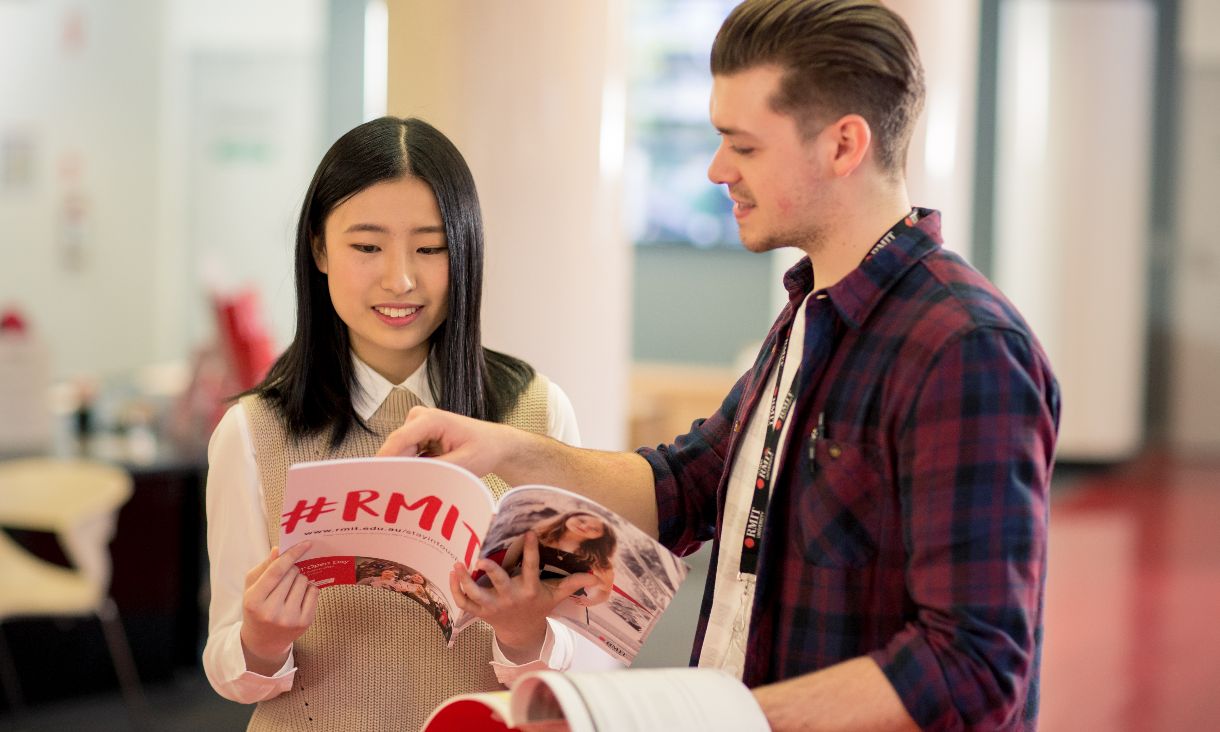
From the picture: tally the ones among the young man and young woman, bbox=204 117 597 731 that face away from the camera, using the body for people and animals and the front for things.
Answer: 0

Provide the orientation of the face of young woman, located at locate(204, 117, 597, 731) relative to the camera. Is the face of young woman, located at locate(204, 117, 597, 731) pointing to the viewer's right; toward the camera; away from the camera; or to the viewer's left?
toward the camera

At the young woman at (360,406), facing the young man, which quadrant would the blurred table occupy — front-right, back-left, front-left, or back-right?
back-left

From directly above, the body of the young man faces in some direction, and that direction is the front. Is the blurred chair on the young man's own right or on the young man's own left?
on the young man's own right

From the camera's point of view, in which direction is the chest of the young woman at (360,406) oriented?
toward the camera

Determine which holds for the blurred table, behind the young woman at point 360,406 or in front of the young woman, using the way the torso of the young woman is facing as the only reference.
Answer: behind

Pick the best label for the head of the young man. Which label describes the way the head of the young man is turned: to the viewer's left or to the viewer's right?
to the viewer's left

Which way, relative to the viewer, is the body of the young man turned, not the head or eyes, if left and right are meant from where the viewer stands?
facing the viewer and to the left of the viewer

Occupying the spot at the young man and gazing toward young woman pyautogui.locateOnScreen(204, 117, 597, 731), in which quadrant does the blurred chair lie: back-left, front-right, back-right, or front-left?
front-right

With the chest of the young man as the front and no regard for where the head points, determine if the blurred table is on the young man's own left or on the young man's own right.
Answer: on the young man's own right
